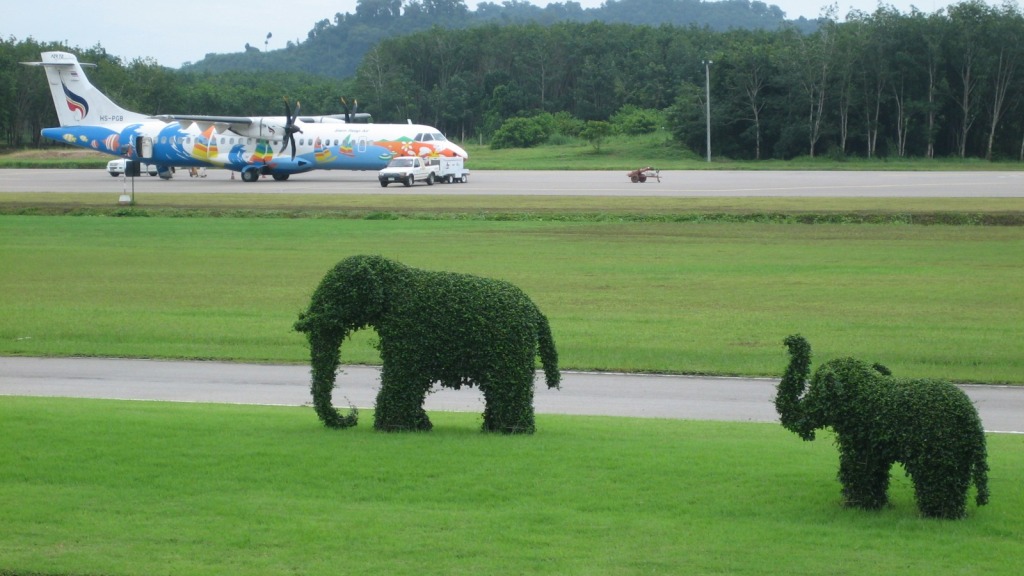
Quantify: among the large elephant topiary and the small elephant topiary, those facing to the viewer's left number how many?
2

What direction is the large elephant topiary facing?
to the viewer's left

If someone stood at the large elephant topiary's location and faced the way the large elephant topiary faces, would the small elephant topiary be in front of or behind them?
behind

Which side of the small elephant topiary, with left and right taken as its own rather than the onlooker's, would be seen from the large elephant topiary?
front

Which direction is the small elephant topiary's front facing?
to the viewer's left
